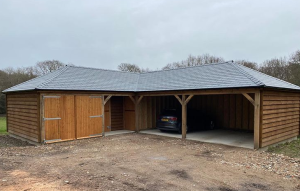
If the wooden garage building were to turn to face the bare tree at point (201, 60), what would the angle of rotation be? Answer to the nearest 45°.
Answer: approximately 180°

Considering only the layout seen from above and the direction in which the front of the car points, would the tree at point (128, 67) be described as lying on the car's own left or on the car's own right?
on the car's own left

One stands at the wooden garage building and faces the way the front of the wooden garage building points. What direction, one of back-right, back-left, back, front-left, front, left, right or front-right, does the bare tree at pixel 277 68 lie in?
back-left

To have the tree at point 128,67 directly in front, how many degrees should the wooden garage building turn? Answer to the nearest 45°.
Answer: approximately 180°

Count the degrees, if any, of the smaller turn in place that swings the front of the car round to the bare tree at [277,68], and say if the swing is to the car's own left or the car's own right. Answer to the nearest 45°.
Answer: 0° — it already faces it

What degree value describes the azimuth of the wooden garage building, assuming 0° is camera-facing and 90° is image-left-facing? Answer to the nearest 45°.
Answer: approximately 0°

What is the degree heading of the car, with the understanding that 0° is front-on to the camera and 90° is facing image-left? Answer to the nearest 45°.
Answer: approximately 225°

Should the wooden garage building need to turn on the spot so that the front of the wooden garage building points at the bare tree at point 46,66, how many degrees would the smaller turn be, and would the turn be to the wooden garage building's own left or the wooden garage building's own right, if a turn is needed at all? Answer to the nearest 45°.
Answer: approximately 135° to the wooden garage building's own right

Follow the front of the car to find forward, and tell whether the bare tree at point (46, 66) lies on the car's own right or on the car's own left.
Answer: on the car's own left

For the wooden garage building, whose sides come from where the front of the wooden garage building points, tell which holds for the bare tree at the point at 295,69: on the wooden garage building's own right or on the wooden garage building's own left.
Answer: on the wooden garage building's own left
